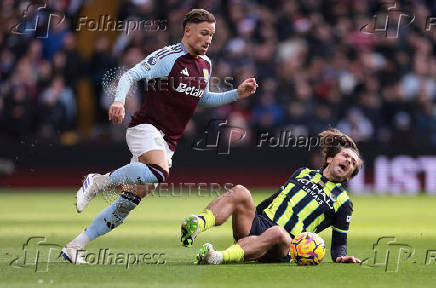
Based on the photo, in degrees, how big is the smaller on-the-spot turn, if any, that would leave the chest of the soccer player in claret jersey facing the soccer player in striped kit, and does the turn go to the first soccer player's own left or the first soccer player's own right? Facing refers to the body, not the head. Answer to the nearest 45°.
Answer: approximately 45° to the first soccer player's own left

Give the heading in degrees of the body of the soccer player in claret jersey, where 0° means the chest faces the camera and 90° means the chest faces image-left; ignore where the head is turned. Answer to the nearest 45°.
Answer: approximately 315°

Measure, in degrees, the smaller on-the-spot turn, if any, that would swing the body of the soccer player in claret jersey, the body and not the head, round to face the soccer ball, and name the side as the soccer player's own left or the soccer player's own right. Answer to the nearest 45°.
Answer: approximately 45° to the soccer player's own left
